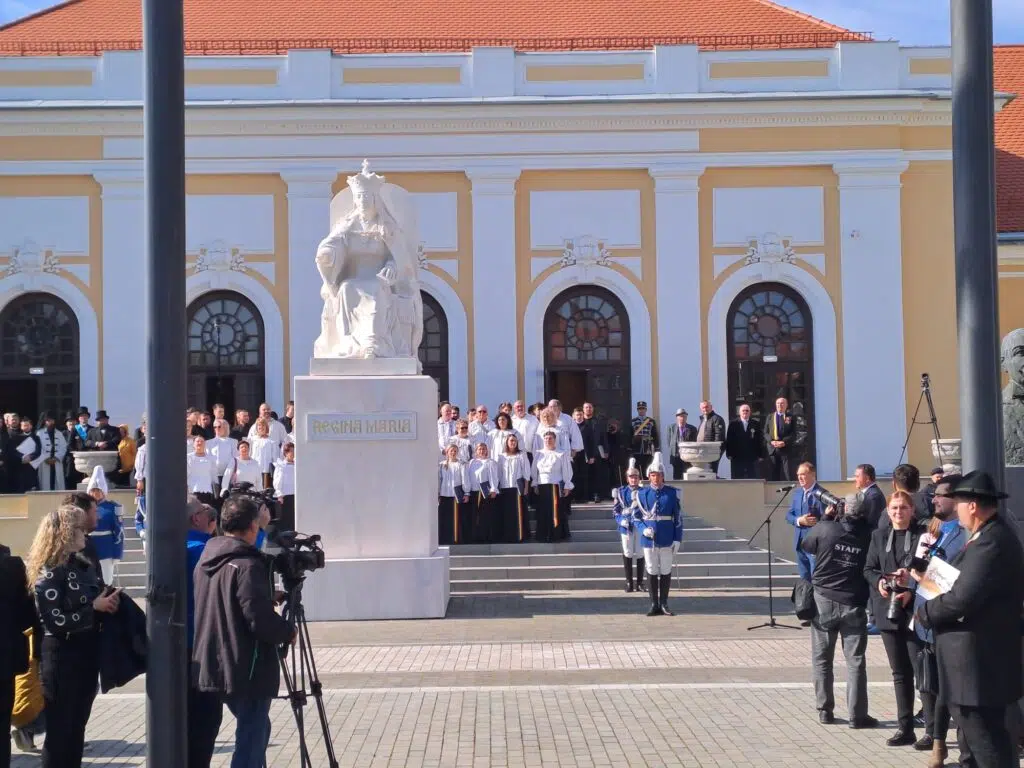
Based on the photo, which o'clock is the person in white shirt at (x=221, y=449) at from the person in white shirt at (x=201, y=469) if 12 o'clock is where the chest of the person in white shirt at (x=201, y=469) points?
the person in white shirt at (x=221, y=449) is roughly at 7 o'clock from the person in white shirt at (x=201, y=469).

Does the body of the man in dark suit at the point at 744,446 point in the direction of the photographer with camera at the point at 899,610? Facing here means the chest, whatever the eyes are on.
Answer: yes

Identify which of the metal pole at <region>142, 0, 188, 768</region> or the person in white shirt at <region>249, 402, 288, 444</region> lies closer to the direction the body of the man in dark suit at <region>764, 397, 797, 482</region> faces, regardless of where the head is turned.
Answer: the metal pole

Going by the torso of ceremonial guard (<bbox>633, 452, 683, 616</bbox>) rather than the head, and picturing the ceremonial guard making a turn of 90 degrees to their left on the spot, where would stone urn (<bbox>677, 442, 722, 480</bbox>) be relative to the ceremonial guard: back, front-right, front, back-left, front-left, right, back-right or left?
left

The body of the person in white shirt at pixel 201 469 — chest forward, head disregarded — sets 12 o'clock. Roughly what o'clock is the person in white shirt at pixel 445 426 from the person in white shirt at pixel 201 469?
the person in white shirt at pixel 445 426 is roughly at 9 o'clock from the person in white shirt at pixel 201 469.

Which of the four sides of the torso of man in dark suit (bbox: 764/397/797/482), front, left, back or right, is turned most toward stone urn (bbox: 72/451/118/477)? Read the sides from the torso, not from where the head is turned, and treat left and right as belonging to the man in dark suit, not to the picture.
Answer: right

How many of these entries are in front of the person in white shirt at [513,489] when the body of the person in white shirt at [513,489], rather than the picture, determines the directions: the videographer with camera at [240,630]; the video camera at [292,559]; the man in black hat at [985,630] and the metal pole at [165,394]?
4

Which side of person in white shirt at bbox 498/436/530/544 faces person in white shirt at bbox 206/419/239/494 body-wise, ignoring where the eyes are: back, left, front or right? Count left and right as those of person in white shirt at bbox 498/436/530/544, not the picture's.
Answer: right

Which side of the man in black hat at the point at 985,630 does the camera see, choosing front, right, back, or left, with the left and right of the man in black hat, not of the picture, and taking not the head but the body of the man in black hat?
left

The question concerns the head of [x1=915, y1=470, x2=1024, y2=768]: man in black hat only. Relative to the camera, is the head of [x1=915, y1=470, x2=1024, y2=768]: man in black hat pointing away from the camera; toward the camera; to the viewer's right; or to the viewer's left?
to the viewer's left

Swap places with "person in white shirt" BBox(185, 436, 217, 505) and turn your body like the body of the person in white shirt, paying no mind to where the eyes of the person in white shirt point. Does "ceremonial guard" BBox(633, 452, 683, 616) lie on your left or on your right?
on your left

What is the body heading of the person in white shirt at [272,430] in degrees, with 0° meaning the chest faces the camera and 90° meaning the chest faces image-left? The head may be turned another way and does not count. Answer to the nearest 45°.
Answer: approximately 0°

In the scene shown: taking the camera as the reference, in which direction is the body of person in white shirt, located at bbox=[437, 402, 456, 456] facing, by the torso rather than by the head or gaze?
toward the camera
